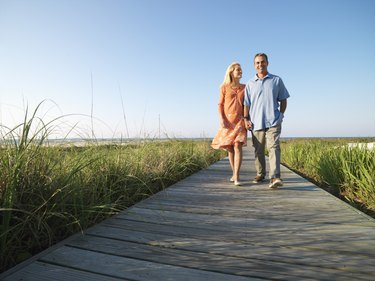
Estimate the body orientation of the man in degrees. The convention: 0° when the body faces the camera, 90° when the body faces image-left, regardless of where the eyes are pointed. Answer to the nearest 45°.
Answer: approximately 0°
